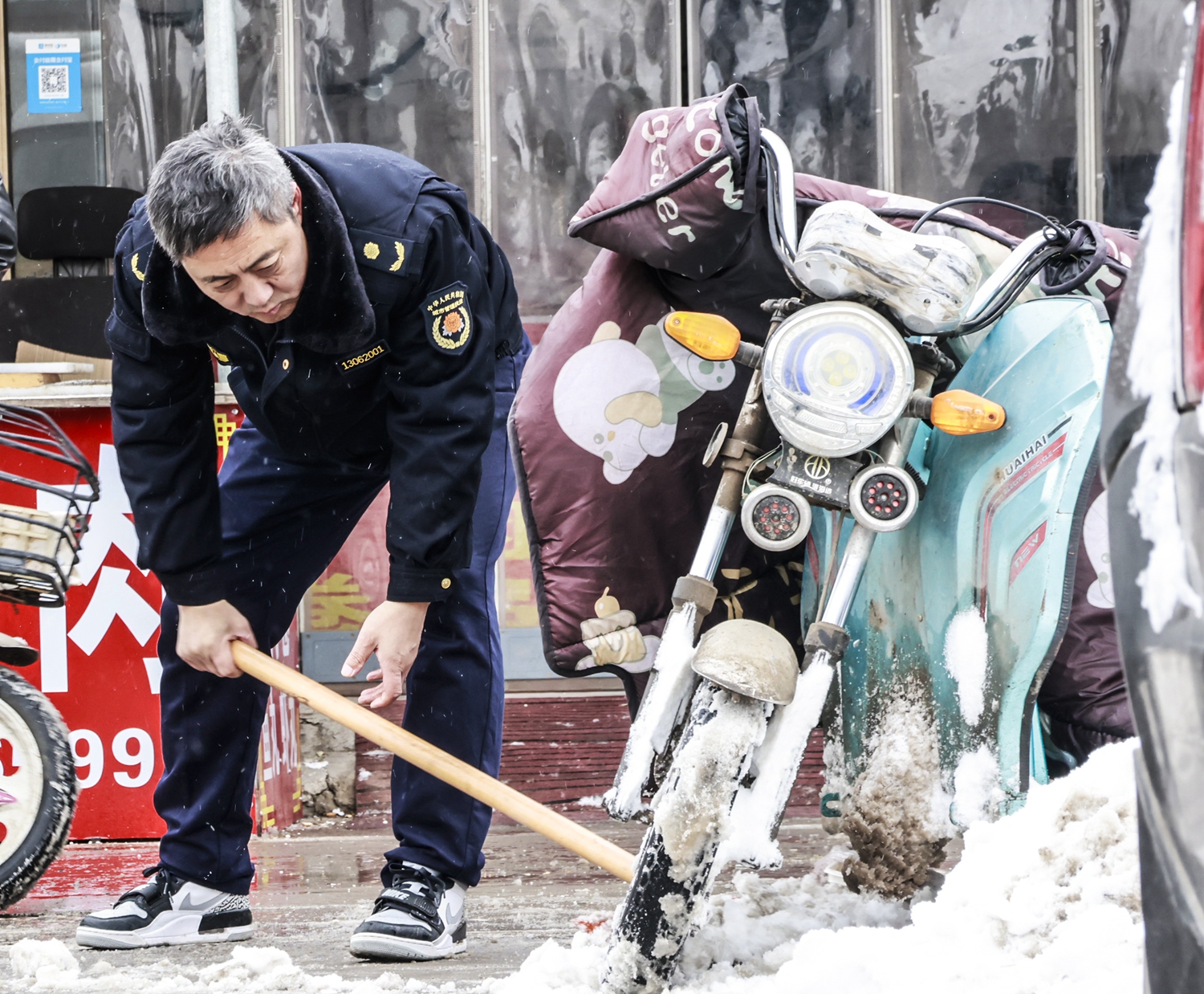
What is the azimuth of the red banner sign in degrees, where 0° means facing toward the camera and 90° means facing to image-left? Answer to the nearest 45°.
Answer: approximately 0°

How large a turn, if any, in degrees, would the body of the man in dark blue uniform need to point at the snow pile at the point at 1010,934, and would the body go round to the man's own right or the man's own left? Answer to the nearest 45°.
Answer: approximately 90° to the man's own left

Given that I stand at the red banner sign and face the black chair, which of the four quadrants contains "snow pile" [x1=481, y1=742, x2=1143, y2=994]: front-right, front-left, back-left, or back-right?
back-right

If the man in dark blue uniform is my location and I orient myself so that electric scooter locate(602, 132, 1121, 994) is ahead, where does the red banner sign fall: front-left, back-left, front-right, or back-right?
back-left

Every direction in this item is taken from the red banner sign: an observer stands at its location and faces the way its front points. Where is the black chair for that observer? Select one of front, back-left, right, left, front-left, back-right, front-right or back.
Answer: back

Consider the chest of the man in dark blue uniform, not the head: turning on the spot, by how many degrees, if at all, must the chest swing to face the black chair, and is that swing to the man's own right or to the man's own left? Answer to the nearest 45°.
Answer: approximately 135° to the man's own right

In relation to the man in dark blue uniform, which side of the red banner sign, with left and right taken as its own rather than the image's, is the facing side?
front

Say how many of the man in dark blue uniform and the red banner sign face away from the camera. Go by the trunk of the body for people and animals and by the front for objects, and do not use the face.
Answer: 0

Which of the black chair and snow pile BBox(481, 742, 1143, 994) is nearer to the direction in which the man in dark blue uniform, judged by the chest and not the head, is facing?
the snow pile
